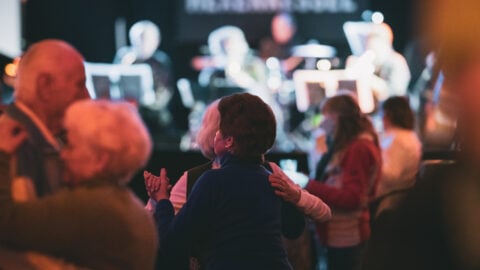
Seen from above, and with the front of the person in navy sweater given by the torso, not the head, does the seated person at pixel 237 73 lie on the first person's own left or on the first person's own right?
on the first person's own right

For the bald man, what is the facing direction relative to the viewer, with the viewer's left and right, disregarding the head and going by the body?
facing to the right of the viewer

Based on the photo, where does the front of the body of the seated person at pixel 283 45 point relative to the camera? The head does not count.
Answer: toward the camera

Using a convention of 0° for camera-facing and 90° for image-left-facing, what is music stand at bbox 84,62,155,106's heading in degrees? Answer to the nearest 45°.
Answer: approximately 180°

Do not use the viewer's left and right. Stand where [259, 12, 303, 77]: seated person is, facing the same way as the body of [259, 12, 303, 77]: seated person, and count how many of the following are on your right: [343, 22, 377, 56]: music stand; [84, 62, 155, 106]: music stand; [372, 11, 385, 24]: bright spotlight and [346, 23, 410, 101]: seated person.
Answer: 1

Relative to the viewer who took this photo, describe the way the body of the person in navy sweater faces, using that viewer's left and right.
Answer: facing away from the viewer and to the left of the viewer

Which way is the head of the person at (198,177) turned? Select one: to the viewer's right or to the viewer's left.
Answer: to the viewer's left

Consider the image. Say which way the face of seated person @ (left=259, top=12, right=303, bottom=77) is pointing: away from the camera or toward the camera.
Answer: toward the camera

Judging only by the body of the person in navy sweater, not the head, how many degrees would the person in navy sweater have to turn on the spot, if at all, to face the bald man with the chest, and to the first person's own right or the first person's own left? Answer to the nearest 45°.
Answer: approximately 90° to the first person's own left

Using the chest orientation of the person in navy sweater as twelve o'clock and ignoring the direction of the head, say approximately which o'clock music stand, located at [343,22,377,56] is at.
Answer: The music stand is roughly at 2 o'clock from the person in navy sweater.

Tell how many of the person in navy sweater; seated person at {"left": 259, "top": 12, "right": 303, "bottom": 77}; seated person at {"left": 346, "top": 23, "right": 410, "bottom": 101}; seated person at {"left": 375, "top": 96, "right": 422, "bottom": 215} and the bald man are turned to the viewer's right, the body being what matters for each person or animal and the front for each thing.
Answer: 1

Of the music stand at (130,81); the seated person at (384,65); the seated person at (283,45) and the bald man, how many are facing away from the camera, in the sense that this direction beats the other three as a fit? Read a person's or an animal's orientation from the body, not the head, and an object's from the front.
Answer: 1

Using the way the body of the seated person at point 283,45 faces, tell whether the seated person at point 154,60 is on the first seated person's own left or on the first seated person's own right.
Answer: on the first seated person's own right
